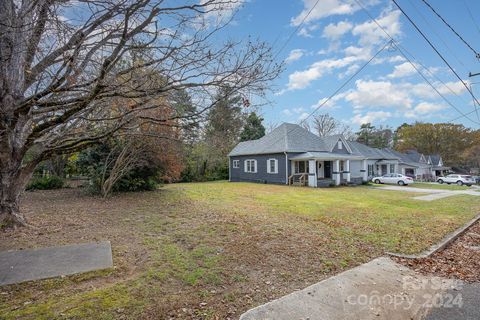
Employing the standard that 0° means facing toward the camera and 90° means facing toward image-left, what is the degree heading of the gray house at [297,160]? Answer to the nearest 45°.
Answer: approximately 315°

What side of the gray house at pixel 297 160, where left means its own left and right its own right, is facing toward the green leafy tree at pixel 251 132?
back
